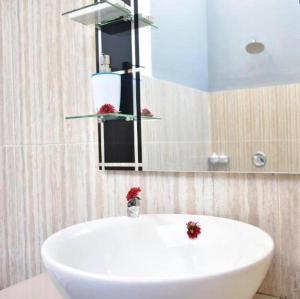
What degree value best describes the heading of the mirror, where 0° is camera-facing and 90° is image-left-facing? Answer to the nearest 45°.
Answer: approximately 0°
